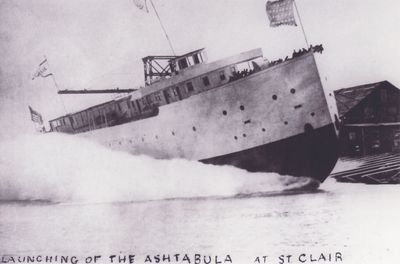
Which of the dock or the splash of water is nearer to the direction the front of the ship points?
the dock

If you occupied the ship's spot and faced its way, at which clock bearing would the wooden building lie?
The wooden building is roughly at 11 o'clock from the ship.

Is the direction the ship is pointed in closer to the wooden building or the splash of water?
the wooden building

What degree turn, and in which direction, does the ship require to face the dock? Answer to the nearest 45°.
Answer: approximately 45° to its left

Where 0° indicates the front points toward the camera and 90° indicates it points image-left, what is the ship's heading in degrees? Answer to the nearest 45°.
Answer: approximately 315°
